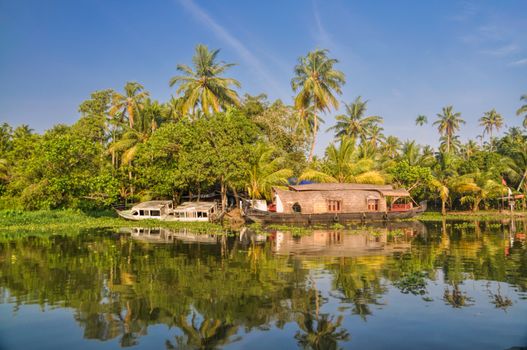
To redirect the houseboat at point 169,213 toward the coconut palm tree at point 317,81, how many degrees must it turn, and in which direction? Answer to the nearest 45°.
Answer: approximately 135° to its right

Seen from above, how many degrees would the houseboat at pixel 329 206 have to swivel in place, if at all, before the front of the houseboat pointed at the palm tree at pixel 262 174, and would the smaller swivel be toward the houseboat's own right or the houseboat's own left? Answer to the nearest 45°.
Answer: approximately 180°

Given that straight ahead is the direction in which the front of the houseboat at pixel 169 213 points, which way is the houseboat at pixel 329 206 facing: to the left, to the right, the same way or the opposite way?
the opposite way

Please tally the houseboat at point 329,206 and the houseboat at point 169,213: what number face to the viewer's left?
1

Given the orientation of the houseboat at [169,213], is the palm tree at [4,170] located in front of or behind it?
in front

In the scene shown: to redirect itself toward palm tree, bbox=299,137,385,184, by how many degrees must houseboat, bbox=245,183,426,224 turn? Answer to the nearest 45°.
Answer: approximately 90° to its left

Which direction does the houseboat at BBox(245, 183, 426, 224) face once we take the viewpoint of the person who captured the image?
facing to the right of the viewer

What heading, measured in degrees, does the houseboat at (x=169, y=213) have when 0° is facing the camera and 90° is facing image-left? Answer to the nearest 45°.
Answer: approximately 90°

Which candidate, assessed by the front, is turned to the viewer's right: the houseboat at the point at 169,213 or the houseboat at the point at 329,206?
the houseboat at the point at 329,206

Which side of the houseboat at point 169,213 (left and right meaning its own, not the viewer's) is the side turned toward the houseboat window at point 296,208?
back

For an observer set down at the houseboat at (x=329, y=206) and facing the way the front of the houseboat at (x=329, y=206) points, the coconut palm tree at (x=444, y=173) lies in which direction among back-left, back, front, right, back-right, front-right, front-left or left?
front-left
